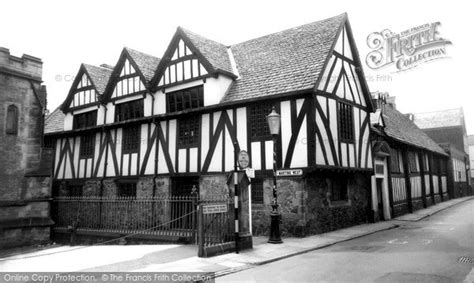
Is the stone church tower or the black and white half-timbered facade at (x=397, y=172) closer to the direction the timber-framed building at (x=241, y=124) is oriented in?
the stone church tower

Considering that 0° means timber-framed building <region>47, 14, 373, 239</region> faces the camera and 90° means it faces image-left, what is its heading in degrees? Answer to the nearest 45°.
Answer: approximately 45°

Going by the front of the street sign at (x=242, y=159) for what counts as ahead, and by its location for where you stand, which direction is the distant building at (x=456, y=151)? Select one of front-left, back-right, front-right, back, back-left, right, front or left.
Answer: back-left

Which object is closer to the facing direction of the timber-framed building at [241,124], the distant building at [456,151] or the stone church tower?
the stone church tower

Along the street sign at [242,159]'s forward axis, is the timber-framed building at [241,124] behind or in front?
behind

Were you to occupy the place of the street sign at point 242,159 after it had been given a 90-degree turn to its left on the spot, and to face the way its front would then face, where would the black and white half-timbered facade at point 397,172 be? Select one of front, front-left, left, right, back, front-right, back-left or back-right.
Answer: front-left
